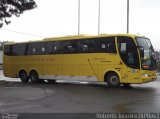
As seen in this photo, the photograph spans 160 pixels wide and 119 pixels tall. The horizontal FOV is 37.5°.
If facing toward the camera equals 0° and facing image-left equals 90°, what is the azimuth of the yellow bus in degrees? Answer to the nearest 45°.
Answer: approximately 315°
